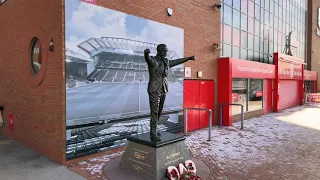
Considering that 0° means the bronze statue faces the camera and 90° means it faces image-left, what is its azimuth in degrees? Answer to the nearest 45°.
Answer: approximately 315°

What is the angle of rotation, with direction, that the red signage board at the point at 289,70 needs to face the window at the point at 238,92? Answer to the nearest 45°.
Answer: approximately 45° to its right

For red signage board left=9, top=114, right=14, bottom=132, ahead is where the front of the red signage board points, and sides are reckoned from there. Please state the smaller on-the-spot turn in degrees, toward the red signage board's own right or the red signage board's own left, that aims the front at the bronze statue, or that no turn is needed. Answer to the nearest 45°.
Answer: approximately 90° to the red signage board's own left

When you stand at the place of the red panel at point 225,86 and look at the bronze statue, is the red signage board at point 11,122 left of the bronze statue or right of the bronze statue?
right

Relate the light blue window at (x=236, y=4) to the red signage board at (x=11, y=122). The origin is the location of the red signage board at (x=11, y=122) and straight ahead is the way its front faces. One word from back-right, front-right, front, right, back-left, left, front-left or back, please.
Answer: back-left

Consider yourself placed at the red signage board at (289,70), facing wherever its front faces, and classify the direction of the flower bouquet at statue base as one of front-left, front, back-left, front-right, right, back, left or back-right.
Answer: front-right

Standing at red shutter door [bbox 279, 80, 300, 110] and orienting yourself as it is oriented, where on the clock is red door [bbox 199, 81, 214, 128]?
The red door is roughly at 2 o'clock from the red shutter door.

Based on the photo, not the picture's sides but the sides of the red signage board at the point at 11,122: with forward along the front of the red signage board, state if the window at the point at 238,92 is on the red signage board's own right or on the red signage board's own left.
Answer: on the red signage board's own left

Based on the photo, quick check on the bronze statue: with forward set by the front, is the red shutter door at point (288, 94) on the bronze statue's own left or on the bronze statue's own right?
on the bronze statue's own left

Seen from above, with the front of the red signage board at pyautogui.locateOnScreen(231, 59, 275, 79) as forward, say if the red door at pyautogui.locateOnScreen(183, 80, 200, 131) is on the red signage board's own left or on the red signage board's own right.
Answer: on the red signage board's own right

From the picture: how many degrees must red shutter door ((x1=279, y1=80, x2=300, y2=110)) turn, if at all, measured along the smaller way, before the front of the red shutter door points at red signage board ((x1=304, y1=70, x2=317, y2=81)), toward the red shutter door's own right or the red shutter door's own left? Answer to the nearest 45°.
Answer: approximately 135° to the red shutter door's own left

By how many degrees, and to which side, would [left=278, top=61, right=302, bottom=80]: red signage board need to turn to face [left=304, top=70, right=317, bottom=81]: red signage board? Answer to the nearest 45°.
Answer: approximately 135° to its left

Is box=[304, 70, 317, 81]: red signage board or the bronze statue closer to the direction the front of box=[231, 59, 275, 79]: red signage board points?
the bronze statue

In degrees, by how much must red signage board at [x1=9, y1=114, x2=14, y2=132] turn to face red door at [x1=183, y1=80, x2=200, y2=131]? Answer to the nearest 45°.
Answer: approximately 135° to its left
